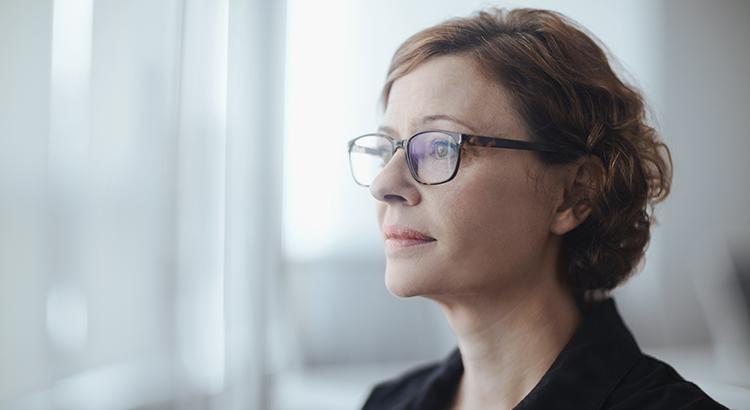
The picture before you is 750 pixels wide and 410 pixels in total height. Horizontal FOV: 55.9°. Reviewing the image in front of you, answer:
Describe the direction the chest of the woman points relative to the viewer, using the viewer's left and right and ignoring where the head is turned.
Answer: facing the viewer and to the left of the viewer
